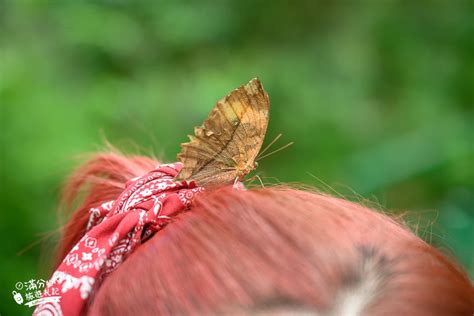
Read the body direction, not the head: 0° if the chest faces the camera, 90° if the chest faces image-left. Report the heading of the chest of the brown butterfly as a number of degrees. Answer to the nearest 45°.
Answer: approximately 270°
